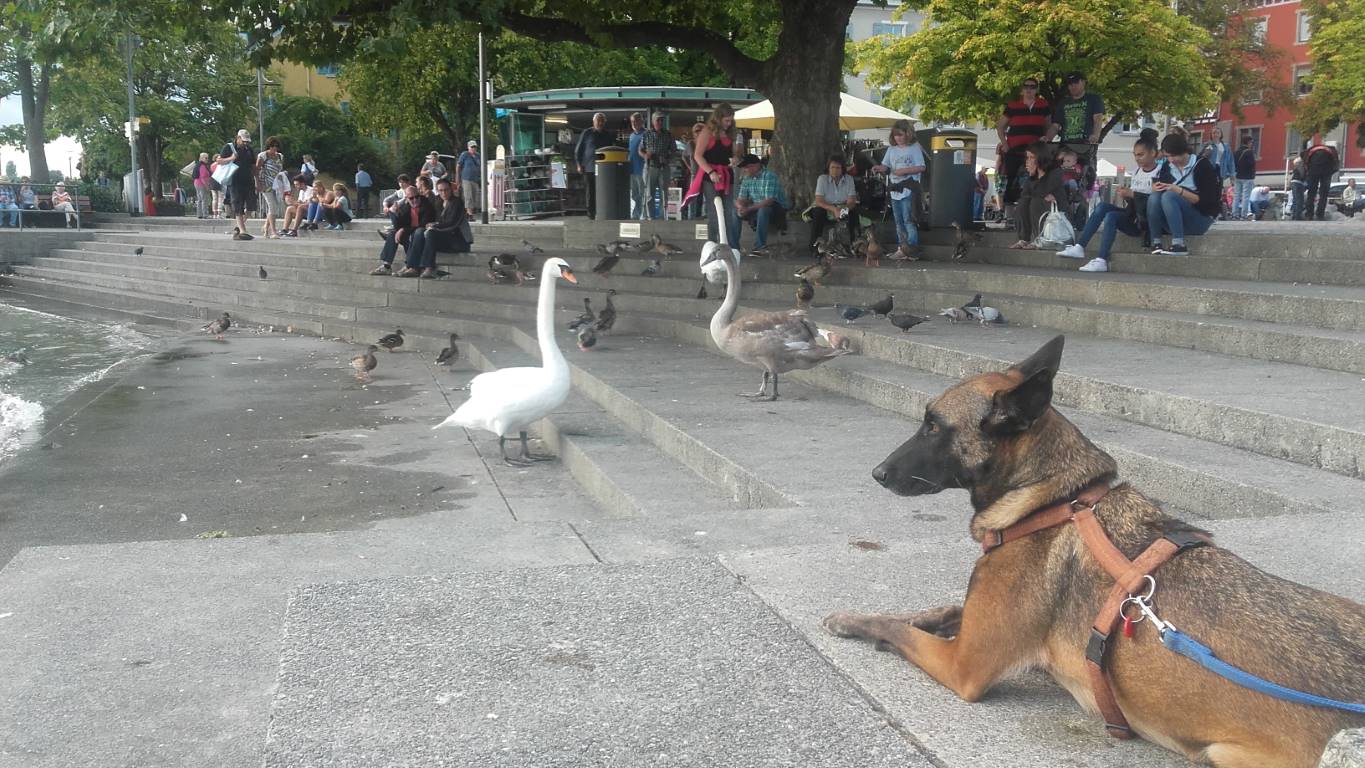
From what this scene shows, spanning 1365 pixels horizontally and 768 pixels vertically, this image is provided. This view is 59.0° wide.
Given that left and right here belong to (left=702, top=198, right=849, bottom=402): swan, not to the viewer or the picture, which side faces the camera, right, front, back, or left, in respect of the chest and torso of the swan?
left

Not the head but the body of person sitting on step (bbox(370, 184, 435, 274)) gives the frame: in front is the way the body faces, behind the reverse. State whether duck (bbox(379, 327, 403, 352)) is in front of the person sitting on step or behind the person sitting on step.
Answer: in front

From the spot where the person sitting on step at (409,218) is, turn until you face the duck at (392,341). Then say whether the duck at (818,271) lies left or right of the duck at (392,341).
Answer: left

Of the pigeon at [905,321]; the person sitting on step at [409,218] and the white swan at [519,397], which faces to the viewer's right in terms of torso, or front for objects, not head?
the white swan

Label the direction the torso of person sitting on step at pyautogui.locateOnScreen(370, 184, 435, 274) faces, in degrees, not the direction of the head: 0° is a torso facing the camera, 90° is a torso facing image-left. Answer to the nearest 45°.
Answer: approximately 45°

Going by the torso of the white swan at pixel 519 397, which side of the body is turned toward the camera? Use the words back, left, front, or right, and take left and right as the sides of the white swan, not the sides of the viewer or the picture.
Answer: right

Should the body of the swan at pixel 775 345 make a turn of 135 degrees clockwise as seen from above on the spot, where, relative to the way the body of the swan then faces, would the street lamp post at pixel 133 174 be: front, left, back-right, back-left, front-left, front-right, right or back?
left

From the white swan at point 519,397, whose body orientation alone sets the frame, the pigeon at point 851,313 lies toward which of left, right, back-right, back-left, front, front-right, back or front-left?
front-left

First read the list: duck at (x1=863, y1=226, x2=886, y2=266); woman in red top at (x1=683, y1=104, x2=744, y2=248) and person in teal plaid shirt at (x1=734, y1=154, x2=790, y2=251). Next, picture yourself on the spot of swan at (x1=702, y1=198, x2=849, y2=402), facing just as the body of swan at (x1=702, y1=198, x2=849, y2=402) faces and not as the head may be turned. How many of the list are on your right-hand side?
3

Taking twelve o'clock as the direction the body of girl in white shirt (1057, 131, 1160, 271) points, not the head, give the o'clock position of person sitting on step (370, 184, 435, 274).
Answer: The person sitting on step is roughly at 2 o'clock from the girl in white shirt.

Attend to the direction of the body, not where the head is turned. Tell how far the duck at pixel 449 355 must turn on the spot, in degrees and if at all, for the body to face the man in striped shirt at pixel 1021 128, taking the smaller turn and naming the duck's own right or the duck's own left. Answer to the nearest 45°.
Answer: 0° — it already faces them

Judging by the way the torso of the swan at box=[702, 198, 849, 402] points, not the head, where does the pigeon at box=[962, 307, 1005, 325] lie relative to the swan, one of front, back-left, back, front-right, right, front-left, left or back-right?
back-right
